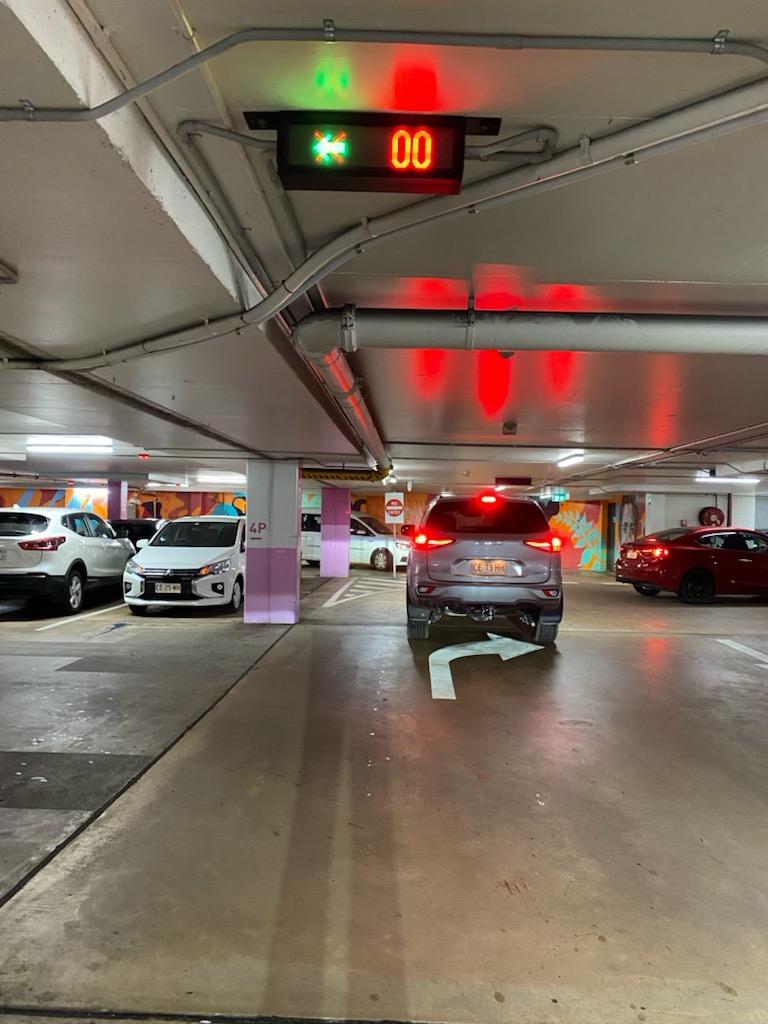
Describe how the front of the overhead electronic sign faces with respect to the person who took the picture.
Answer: facing the viewer

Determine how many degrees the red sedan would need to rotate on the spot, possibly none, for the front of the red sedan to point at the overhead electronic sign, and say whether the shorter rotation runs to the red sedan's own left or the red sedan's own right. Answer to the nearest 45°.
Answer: approximately 135° to the red sedan's own right

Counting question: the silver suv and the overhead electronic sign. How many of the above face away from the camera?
1

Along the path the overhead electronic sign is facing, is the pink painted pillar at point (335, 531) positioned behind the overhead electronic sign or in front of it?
behind

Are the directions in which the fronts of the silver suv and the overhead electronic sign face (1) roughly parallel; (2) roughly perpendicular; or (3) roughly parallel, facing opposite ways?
roughly parallel, facing opposite ways

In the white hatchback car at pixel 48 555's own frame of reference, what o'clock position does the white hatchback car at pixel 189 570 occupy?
the white hatchback car at pixel 189 570 is roughly at 2 o'clock from the white hatchback car at pixel 48 555.

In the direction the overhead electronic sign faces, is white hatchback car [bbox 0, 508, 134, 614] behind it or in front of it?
behind

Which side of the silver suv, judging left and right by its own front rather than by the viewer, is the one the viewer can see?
back

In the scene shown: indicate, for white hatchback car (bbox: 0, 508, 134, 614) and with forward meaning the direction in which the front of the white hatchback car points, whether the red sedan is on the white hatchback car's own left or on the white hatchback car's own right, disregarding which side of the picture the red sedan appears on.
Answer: on the white hatchback car's own right

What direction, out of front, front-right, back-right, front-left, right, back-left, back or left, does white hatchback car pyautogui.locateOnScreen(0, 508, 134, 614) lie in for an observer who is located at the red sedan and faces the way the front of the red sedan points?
back

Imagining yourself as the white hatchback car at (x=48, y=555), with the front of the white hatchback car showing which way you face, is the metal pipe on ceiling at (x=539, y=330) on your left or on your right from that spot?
on your right

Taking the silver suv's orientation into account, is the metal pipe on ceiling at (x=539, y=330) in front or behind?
behind

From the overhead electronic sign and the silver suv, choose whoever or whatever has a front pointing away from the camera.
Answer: the silver suv

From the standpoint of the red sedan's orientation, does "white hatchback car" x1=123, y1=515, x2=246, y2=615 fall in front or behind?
behind
